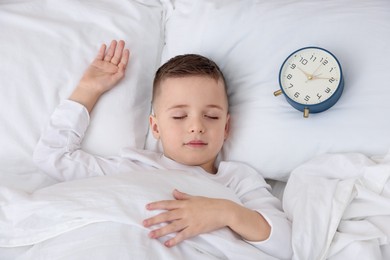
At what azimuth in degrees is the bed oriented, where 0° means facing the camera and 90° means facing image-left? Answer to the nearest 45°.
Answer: approximately 0°
